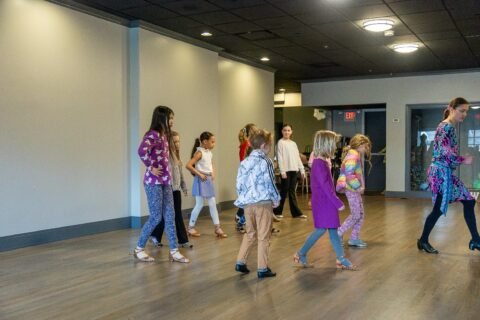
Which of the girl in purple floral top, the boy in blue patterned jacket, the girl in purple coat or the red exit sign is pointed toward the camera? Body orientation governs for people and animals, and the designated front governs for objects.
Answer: the red exit sign

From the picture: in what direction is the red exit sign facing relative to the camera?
toward the camera

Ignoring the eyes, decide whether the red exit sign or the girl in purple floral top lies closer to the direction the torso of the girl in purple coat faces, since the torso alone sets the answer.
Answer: the red exit sign

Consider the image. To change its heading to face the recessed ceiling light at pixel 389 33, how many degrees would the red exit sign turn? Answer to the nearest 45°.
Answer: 0° — it already faces it

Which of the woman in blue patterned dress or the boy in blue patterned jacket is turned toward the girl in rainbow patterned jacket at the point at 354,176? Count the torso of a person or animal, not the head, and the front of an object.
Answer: the boy in blue patterned jacket

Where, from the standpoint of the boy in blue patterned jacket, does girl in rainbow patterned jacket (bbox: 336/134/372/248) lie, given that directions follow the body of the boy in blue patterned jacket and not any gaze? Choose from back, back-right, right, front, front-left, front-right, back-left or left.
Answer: front

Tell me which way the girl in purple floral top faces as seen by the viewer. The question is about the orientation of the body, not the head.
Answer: to the viewer's right

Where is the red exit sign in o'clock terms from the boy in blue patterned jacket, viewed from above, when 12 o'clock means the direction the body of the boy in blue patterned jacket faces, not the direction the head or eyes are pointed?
The red exit sign is roughly at 11 o'clock from the boy in blue patterned jacket.

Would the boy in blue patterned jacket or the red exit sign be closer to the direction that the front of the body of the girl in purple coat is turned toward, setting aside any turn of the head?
the red exit sign

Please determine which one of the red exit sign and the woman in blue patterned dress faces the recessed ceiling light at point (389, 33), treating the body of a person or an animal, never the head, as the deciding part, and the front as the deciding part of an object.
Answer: the red exit sign

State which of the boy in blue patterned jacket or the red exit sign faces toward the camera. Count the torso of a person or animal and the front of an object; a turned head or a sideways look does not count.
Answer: the red exit sign
